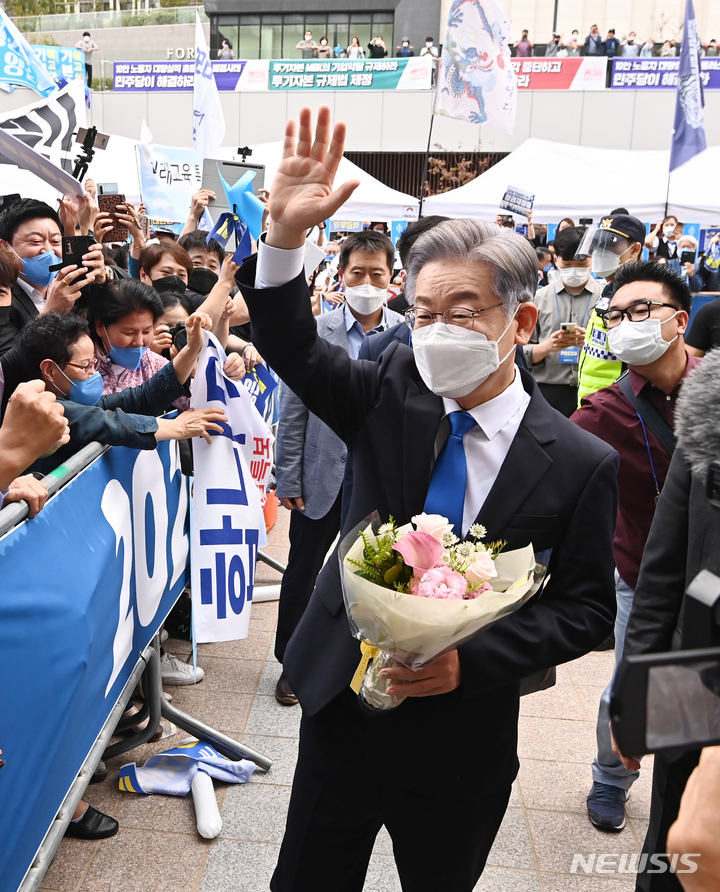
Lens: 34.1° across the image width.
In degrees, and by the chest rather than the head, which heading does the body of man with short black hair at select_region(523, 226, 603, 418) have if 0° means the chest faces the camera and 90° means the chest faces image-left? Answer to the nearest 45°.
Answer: approximately 0°

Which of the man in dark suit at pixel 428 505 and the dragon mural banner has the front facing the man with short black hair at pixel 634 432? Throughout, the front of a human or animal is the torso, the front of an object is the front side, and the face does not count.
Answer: the dragon mural banner

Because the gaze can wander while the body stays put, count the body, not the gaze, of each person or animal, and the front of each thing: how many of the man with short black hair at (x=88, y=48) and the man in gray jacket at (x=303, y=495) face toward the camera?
2

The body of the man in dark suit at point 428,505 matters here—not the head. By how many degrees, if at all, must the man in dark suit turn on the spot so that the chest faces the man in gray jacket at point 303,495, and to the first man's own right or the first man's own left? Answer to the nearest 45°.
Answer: approximately 135° to the first man's own right

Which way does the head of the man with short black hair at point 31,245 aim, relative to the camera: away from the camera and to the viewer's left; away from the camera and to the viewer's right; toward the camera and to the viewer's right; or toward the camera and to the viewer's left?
toward the camera and to the viewer's right

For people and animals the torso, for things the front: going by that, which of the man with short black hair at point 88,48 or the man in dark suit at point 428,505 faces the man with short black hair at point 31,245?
the man with short black hair at point 88,48
